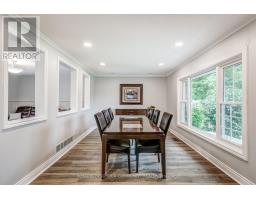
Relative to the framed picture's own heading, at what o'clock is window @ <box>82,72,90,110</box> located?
The window is roughly at 2 o'clock from the framed picture.

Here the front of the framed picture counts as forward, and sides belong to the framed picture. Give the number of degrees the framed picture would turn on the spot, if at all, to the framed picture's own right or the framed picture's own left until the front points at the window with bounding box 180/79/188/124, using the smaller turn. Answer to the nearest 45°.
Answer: approximately 45° to the framed picture's own left

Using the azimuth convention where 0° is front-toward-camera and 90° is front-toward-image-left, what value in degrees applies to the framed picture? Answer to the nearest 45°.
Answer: approximately 0°

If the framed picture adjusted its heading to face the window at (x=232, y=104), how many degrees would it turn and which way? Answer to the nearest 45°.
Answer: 0° — it already faces it

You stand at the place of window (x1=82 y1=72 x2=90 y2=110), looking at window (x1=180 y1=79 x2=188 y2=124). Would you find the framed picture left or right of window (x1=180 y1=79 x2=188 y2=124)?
left

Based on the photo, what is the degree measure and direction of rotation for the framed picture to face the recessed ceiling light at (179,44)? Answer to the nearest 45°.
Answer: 0° — it already faces it

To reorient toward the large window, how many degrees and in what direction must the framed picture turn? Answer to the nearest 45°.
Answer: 0° — it already faces it
